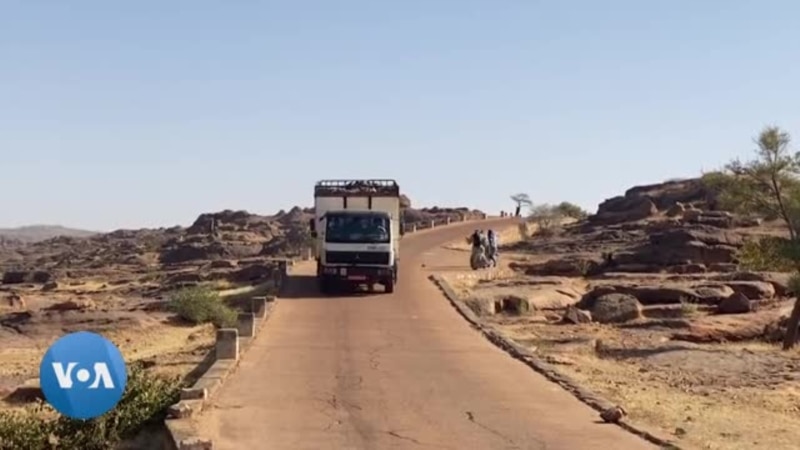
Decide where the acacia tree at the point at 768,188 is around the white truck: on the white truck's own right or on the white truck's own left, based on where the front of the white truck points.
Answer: on the white truck's own left

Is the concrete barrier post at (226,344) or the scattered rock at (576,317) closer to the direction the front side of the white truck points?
the concrete barrier post

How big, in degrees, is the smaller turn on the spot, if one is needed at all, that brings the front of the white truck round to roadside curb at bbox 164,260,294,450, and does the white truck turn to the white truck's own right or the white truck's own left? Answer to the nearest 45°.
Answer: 0° — it already faces it

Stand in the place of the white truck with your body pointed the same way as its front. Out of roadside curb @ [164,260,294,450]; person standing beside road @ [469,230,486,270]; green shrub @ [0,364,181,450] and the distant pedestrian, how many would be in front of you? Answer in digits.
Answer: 2

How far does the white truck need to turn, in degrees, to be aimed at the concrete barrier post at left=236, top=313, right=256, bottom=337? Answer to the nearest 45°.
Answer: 0° — it already faces it

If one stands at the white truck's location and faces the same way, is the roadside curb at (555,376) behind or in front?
in front

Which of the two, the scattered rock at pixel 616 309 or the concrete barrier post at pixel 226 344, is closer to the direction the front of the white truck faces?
the concrete barrier post

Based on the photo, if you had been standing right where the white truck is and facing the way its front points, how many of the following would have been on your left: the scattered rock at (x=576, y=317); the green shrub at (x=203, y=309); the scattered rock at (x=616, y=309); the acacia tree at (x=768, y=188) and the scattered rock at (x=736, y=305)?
4

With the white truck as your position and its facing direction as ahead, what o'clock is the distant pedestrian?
The distant pedestrian is roughly at 7 o'clock from the white truck.

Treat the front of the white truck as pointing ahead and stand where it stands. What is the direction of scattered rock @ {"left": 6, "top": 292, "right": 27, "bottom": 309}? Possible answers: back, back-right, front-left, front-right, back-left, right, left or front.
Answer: back-right

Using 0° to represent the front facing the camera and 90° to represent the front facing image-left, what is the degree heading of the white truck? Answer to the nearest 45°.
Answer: approximately 0°

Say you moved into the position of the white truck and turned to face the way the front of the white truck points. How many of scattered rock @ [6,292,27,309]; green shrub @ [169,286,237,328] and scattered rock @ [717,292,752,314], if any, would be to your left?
1
